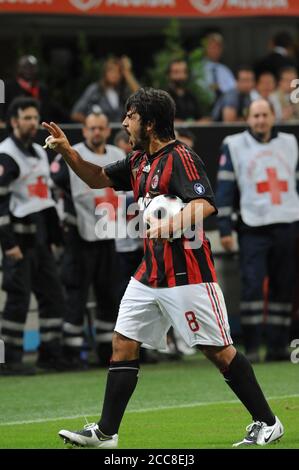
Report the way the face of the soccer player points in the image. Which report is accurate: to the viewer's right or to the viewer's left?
to the viewer's left

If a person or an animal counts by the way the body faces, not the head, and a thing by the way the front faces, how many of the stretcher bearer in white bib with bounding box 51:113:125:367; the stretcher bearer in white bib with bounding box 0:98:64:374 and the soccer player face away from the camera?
0

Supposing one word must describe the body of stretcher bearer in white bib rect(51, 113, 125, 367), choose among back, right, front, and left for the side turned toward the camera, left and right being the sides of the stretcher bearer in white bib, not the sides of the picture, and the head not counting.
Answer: front

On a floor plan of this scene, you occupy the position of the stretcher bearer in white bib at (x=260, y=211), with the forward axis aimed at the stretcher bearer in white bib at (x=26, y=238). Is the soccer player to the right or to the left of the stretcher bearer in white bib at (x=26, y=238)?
left

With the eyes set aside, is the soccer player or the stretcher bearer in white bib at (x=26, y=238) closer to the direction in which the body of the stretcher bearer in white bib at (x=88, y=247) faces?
the soccer player

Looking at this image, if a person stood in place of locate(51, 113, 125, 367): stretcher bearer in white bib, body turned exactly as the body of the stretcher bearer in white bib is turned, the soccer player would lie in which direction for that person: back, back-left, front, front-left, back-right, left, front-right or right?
front

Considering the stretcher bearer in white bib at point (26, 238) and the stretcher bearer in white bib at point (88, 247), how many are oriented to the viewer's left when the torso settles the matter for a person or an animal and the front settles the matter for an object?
0

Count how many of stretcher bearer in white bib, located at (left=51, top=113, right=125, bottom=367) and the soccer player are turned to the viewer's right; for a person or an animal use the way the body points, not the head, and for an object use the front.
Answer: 0

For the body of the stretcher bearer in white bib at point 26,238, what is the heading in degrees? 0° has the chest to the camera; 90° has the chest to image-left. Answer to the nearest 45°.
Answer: approximately 315°
